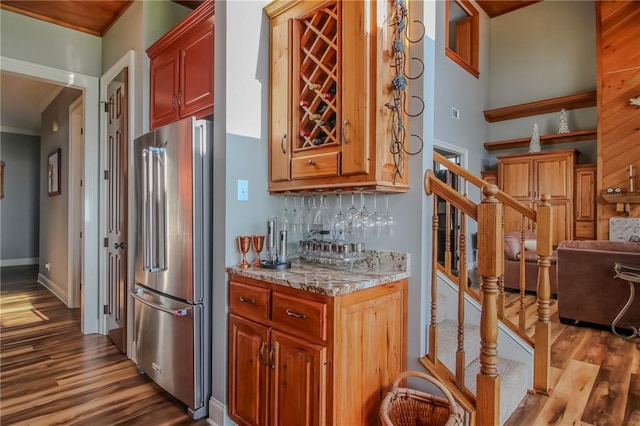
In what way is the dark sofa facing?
away from the camera

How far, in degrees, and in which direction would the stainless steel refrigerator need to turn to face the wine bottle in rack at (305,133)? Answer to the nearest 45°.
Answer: approximately 90° to its left

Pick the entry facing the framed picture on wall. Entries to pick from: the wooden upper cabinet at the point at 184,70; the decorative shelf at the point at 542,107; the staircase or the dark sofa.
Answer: the decorative shelf

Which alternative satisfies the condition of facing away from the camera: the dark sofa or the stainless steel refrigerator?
the dark sofa

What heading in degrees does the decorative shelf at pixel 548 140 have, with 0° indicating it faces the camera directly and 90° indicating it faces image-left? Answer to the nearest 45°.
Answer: approximately 45°

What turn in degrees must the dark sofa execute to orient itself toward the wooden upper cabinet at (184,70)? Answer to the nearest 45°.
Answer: approximately 135° to its left

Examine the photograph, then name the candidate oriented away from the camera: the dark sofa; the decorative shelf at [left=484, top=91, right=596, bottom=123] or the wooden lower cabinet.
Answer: the dark sofa
